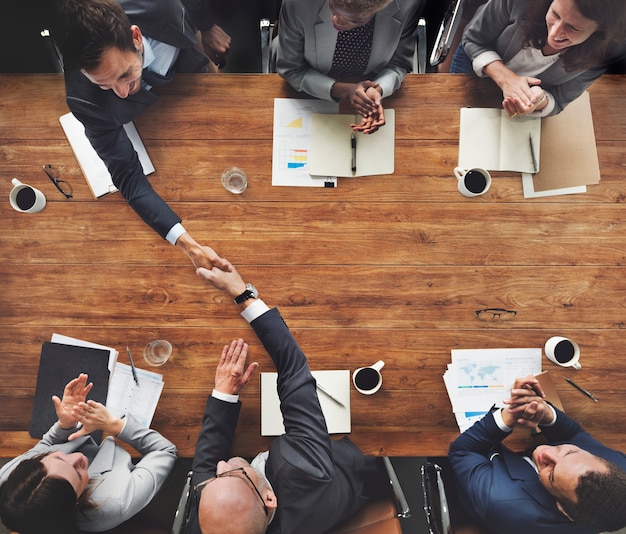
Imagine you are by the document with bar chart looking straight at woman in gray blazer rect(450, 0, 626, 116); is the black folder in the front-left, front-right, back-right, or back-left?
back-right

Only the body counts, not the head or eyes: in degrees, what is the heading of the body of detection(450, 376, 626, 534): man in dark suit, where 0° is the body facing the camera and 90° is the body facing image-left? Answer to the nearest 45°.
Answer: approximately 135°

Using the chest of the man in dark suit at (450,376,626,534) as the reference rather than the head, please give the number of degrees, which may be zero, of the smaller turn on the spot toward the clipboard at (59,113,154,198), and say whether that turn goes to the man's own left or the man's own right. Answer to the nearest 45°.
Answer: approximately 45° to the man's own left

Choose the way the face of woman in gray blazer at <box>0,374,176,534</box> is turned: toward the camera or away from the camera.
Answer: away from the camera

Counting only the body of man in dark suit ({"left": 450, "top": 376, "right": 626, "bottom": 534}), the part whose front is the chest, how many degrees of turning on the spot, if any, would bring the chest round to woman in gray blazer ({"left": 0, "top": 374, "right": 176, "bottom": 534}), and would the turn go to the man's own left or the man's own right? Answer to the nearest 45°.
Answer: approximately 90° to the man's own left

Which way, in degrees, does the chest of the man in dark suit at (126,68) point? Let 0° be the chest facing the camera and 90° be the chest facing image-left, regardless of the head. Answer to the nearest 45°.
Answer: approximately 315°
